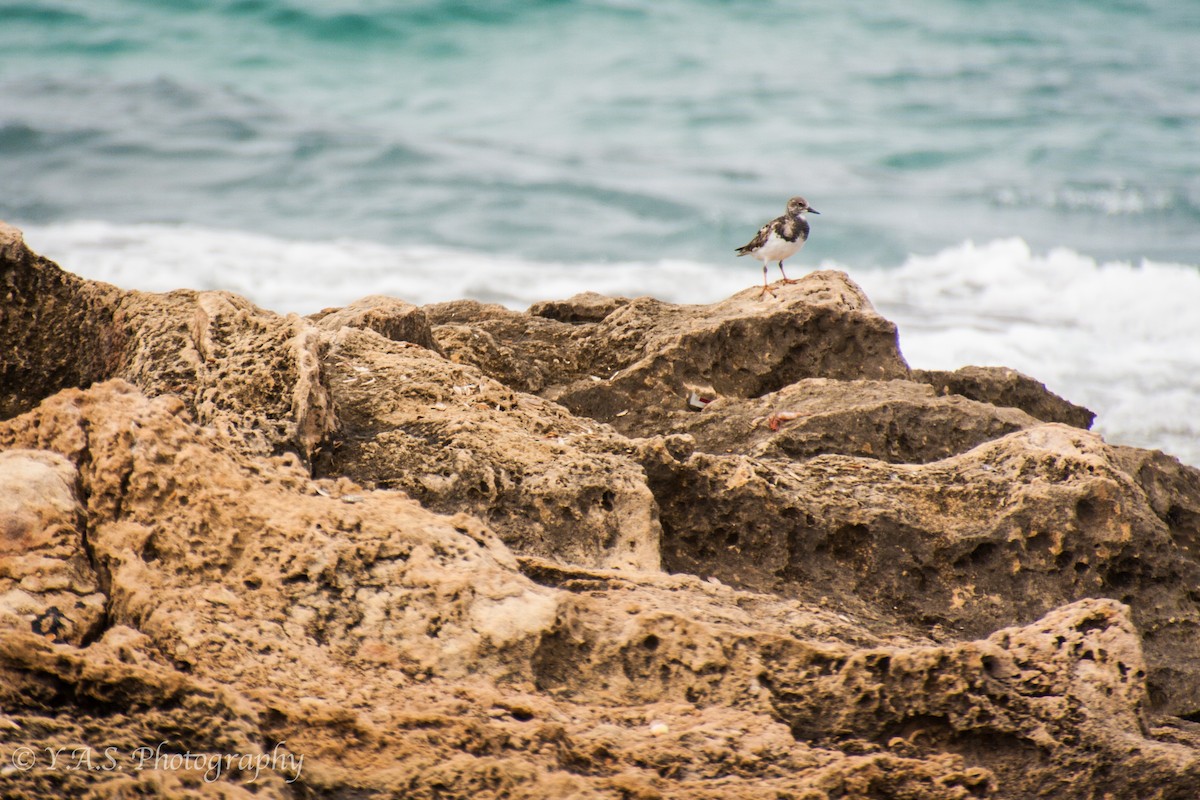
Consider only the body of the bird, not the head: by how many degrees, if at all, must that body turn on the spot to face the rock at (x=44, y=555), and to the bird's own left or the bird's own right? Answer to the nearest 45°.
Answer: approximately 90° to the bird's own right

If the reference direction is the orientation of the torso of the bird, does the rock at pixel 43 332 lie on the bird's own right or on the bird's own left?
on the bird's own right

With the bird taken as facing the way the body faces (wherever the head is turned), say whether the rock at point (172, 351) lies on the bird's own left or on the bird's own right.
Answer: on the bird's own right

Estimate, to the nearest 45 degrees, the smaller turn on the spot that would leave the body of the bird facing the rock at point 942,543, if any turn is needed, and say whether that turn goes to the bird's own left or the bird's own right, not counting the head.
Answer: approximately 90° to the bird's own right

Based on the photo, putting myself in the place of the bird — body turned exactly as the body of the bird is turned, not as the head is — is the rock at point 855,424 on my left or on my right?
on my right

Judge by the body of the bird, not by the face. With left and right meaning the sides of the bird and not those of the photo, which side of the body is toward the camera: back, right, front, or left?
right
